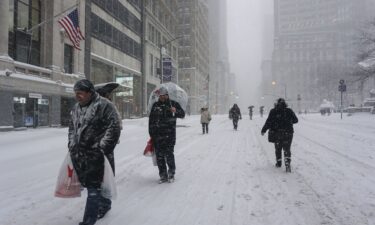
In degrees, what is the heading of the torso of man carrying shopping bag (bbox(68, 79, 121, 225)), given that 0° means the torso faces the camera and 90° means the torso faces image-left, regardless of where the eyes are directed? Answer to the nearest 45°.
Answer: approximately 45°

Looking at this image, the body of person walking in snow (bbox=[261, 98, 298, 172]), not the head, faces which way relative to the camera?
away from the camera

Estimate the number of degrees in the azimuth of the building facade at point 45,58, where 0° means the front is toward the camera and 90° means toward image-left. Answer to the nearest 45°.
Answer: approximately 315°

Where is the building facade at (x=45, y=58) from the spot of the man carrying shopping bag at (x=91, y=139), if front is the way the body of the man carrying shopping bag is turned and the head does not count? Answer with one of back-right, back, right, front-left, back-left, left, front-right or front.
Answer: back-right

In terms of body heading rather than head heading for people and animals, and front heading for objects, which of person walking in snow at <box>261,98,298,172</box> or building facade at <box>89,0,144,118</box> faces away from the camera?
the person walking in snow

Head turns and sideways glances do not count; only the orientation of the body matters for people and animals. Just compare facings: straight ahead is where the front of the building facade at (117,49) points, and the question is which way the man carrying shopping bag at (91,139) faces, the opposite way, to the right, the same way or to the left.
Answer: to the right

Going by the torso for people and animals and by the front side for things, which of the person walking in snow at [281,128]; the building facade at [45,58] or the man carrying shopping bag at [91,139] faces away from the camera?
the person walking in snow

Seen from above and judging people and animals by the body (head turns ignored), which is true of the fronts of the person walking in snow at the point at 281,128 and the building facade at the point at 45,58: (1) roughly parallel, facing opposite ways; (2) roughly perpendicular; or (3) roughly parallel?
roughly perpendicular

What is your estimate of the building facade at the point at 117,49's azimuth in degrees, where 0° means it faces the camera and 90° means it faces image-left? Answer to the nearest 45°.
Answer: approximately 315°

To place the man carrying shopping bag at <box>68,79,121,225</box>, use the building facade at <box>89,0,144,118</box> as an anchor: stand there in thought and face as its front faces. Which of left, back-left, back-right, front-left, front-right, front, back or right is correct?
front-right

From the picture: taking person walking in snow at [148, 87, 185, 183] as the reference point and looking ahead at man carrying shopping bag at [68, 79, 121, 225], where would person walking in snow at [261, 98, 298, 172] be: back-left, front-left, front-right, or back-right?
back-left
